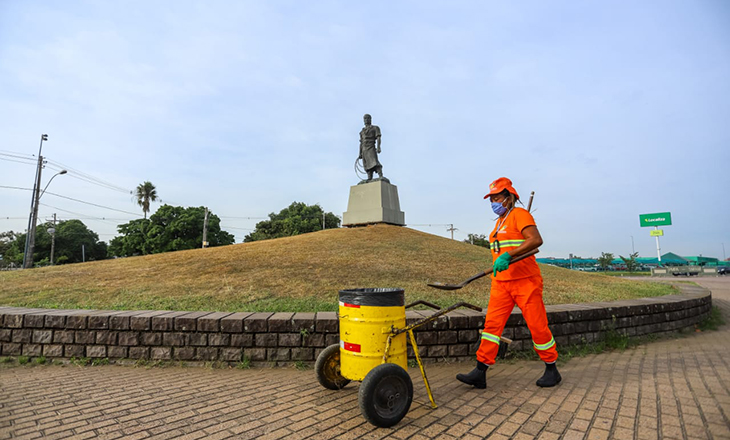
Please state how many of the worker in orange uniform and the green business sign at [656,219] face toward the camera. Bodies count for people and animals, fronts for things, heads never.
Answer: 1

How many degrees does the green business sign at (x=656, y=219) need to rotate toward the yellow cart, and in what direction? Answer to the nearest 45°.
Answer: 0° — it already faces it

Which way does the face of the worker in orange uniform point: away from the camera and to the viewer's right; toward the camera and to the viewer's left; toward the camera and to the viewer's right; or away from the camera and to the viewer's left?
toward the camera and to the viewer's left

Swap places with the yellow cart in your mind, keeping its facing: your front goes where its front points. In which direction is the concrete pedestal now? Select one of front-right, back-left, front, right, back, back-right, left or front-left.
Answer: back-right

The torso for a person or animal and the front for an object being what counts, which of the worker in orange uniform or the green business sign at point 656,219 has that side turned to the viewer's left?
the worker in orange uniform

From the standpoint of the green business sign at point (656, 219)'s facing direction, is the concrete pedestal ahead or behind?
ahead

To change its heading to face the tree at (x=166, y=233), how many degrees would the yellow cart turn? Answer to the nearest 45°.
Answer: approximately 90° to its right

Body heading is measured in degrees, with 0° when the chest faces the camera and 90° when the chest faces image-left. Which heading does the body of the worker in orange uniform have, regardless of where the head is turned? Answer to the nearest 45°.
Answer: approximately 90°

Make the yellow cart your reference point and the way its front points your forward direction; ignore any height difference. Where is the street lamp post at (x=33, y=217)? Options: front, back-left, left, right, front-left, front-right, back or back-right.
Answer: right

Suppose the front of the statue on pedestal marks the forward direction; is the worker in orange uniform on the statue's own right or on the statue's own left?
on the statue's own left

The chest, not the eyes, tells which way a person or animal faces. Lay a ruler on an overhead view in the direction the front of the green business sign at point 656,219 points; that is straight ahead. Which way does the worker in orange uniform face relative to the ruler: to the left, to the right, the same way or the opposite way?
to the right

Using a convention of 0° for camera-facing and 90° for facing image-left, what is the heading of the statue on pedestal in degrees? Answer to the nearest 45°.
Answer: approximately 45°
